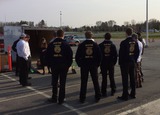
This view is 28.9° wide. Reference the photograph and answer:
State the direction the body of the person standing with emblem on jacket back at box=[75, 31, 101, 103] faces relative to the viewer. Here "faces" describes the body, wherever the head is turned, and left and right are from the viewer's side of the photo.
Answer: facing away from the viewer

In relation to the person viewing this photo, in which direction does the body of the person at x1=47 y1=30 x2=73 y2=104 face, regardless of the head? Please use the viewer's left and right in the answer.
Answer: facing away from the viewer

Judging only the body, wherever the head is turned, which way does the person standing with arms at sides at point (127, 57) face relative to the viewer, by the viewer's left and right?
facing away from the viewer and to the left of the viewer

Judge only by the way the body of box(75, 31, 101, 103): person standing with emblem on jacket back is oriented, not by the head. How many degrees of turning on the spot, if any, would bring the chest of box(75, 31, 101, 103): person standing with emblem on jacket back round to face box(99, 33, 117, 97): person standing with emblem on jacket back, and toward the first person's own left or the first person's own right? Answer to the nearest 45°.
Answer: approximately 45° to the first person's own right

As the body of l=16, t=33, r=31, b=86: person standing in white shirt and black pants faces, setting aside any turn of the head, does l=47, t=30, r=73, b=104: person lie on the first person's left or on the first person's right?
on the first person's right

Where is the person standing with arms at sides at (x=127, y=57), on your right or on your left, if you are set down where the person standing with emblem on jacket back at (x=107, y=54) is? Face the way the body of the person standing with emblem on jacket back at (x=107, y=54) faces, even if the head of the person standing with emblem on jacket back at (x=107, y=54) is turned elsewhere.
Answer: on your right

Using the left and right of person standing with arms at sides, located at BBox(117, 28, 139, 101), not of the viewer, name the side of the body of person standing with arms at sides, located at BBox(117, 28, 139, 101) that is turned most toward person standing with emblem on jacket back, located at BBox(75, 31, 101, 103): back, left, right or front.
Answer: left

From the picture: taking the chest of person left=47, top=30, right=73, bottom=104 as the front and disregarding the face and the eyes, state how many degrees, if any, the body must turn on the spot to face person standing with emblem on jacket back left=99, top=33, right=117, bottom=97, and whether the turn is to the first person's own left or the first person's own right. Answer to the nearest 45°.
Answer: approximately 45° to the first person's own right

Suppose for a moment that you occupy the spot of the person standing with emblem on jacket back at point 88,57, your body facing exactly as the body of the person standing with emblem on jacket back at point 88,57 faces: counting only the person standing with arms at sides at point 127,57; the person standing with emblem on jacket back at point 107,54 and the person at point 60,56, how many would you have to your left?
1

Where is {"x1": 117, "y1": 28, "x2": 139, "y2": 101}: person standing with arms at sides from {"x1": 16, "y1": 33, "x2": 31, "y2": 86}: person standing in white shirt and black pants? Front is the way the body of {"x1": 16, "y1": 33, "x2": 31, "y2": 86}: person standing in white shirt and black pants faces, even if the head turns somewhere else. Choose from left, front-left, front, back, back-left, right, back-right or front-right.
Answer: front-right

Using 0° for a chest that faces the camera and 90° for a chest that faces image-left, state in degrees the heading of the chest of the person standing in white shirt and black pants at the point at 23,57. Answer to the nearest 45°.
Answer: approximately 270°

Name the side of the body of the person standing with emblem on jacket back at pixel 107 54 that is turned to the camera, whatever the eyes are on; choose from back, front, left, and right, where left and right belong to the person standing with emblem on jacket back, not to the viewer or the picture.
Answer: back

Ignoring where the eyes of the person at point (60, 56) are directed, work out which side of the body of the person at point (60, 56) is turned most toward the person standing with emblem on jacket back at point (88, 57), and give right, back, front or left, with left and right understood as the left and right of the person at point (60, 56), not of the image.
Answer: right
